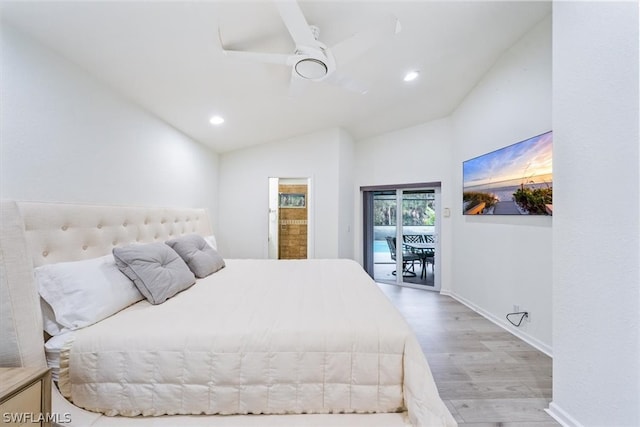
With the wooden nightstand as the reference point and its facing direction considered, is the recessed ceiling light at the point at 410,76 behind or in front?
in front

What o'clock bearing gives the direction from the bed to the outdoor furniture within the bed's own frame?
The outdoor furniture is roughly at 11 o'clock from the bed.

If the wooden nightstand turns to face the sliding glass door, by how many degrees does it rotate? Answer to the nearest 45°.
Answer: approximately 45° to its left

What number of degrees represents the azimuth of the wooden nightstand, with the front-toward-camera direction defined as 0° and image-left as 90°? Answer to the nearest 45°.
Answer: approximately 315°

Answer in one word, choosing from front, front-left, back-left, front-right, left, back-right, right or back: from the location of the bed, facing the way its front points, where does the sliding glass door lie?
front-left

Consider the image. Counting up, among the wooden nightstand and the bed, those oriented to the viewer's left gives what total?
0

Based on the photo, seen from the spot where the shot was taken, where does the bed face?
facing to the right of the viewer

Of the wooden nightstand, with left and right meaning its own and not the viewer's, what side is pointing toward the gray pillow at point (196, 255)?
left

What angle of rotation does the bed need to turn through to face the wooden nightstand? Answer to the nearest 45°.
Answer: approximately 180°

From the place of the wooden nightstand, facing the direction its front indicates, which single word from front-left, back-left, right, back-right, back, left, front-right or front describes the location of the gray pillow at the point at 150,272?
left
